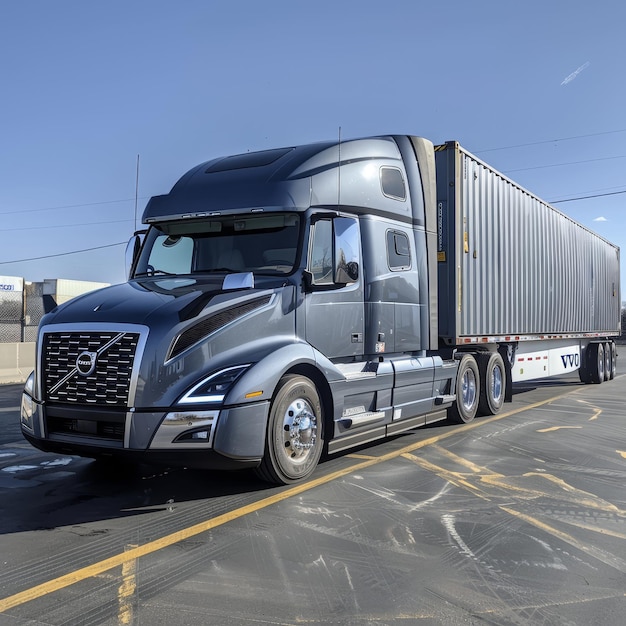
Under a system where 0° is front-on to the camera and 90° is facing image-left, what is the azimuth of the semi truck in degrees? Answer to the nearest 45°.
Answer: approximately 45°
